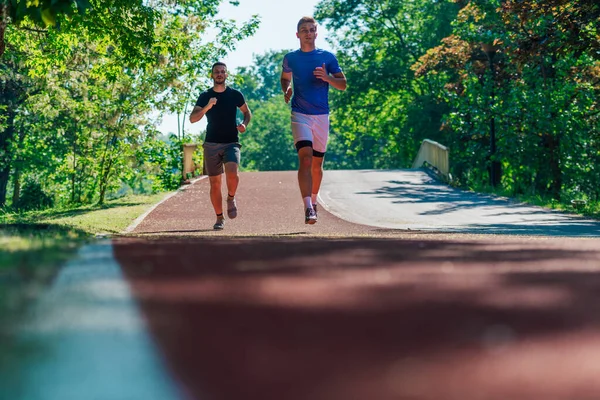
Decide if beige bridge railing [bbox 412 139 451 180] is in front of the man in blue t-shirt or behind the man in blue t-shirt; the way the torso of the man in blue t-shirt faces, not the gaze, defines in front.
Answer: behind

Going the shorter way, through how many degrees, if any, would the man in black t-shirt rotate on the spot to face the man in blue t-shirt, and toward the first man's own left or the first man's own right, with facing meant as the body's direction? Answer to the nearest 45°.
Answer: approximately 45° to the first man's own left

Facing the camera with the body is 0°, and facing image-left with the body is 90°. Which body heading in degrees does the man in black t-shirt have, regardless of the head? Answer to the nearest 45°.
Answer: approximately 0°

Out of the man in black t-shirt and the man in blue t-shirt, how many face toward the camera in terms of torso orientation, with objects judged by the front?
2

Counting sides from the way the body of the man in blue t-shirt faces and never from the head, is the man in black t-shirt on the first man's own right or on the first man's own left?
on the first man's own right

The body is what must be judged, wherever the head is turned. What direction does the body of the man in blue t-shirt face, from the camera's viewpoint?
toward the camera
